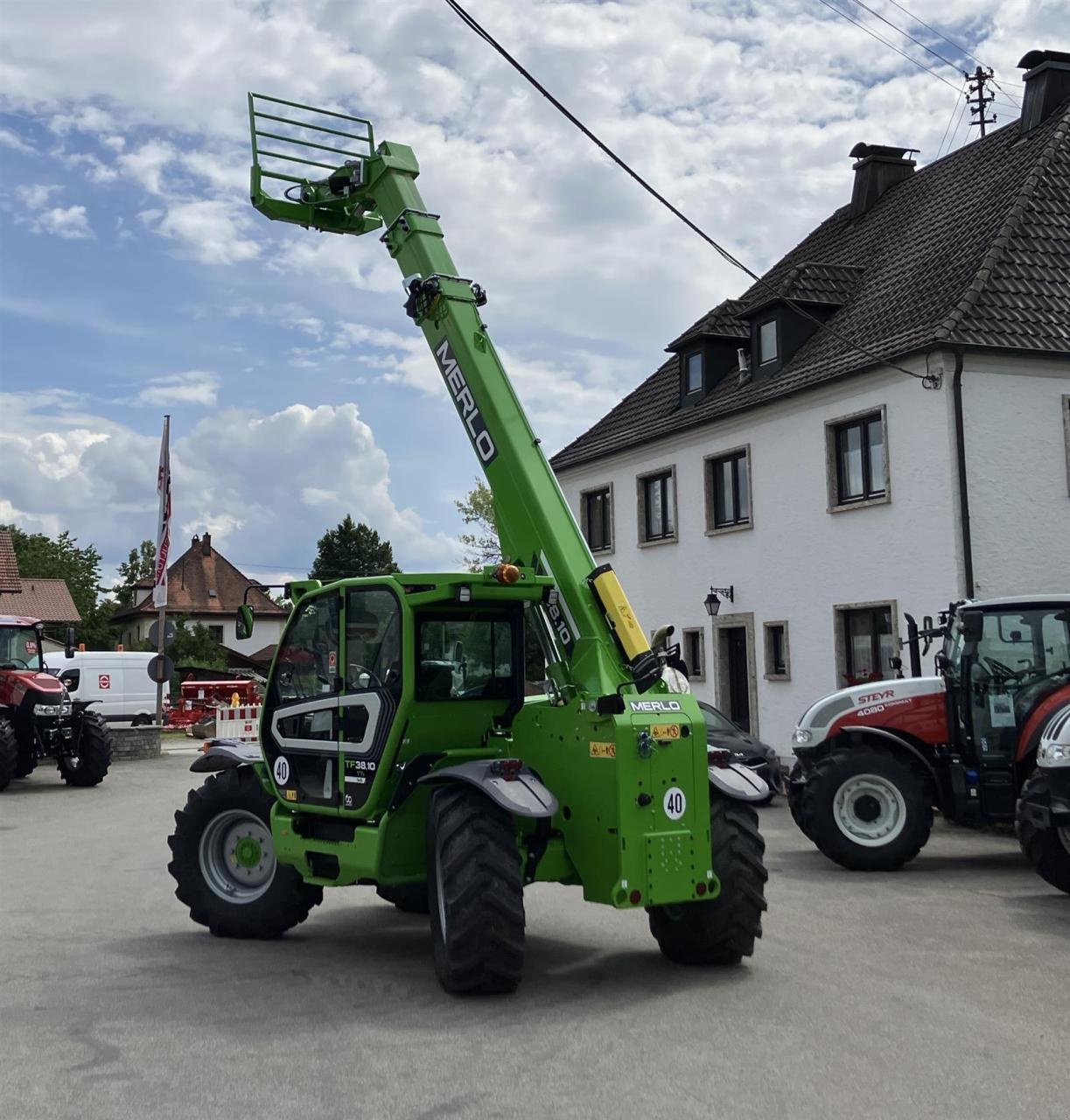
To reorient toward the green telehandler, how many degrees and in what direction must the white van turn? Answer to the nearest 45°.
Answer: approximately 90° to its left

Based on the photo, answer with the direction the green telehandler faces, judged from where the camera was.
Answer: facing away from the viewer and to the left of the viewer

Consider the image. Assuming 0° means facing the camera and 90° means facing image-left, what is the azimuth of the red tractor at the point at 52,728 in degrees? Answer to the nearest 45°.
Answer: approximately 315°

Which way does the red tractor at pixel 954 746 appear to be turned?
to the viewer's left

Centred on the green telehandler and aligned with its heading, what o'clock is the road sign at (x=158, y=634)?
The road sign is roughly at 1 o'clock from the green telehandler.

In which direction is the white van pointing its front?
to the viewer's left

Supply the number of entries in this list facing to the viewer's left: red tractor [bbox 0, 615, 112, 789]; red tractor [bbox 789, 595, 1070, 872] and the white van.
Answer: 2

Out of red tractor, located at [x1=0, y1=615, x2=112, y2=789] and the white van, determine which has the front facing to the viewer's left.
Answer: the white van
